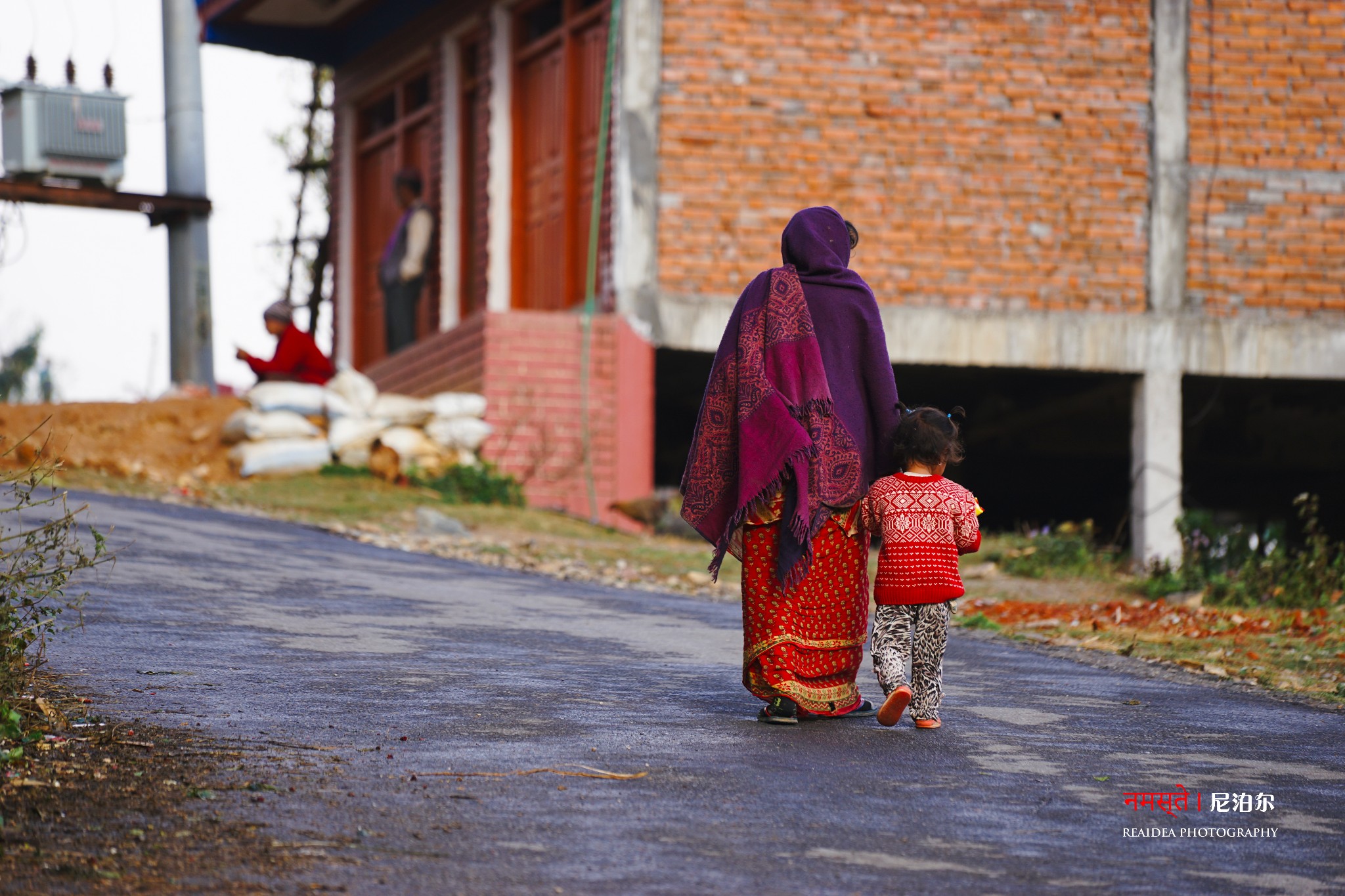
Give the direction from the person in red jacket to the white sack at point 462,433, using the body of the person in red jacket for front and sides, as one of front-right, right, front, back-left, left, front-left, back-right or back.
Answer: back-left

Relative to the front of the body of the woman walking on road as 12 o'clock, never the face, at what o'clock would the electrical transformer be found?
The electrical transformer is roughly at 11 o'clock from the woman walking on road.

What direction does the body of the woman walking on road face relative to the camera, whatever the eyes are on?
away from the camera

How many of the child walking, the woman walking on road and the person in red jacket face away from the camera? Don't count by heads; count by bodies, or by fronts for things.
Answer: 2

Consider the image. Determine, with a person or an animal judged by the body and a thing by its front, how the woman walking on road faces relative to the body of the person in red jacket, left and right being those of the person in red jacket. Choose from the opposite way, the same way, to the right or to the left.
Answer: to the right

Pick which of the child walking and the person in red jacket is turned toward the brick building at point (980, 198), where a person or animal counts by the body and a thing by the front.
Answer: the child walking

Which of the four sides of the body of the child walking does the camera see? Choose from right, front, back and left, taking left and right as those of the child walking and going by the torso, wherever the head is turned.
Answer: back

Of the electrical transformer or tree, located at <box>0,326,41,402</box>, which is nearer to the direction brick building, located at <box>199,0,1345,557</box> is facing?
the electrical transformer

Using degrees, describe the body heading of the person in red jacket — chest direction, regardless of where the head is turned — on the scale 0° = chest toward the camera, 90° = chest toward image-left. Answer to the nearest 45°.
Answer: approximately 90°

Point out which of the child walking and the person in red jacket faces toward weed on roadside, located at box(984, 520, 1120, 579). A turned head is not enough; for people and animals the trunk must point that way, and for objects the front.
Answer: the child walking

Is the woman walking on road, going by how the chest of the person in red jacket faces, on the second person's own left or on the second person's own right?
on the second person's own left
